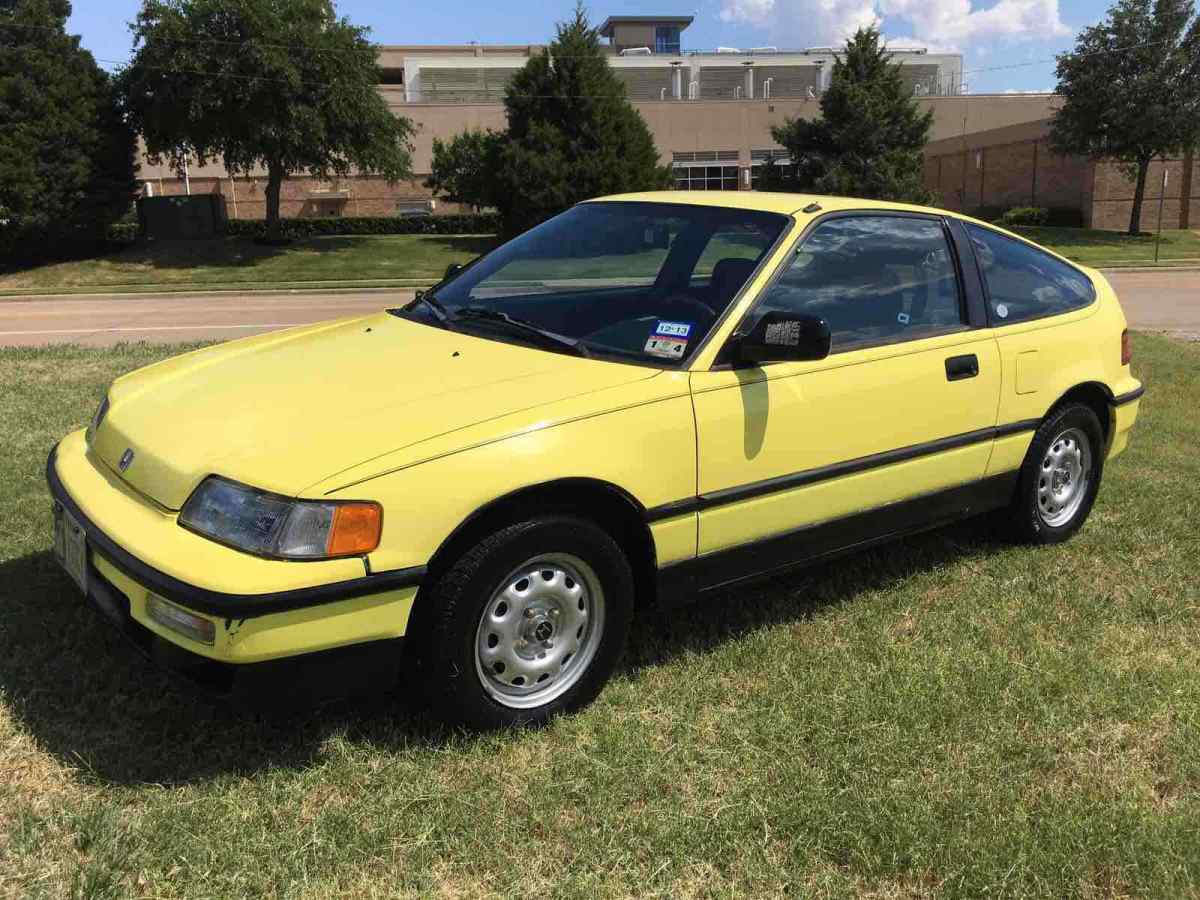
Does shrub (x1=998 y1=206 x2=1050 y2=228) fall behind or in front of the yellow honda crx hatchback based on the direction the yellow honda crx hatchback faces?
behind

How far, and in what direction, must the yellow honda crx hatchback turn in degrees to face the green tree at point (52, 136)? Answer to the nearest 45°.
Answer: approximately 90° to its right

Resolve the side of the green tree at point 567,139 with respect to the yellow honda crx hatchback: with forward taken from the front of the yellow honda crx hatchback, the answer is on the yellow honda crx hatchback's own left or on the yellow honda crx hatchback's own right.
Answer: on the yellow honda crx hatchback's own right

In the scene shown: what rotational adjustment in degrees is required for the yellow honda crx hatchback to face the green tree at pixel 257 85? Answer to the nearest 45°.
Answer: approximately 135° to its right

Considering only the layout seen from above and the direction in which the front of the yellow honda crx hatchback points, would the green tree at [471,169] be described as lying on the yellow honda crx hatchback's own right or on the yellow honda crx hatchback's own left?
on the yellow honda crx hatchback's own right

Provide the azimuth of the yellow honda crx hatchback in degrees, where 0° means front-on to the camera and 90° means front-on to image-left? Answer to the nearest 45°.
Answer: approximately 45°

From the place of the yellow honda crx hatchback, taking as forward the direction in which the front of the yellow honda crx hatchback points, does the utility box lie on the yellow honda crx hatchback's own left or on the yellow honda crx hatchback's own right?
on the yellow honda crx hatchback's own right

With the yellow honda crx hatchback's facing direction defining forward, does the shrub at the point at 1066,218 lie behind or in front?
behind

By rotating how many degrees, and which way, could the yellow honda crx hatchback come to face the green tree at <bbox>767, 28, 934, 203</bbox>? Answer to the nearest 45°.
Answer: approximately 135° to its right

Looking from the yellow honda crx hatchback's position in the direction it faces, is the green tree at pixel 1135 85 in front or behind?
behind
